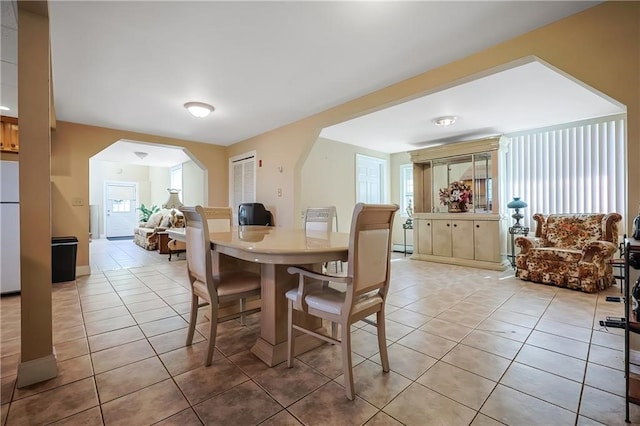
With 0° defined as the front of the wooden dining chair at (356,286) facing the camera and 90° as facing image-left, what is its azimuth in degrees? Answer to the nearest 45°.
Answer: approximately 135°

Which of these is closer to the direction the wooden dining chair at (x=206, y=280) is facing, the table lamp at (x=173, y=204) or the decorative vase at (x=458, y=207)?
the decorative vase

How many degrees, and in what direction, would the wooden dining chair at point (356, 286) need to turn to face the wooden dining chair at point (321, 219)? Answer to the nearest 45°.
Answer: approximately 45° to its right

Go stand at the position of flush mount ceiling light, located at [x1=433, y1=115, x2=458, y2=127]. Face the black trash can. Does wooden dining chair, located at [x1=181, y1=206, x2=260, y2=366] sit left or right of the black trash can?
left

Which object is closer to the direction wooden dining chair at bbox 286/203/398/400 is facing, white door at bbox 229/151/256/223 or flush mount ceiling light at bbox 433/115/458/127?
the white door

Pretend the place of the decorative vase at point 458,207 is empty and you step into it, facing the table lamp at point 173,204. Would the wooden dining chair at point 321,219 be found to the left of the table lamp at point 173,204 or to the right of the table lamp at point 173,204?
left

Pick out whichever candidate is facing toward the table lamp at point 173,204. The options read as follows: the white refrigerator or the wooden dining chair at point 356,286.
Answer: the wooden dining chair

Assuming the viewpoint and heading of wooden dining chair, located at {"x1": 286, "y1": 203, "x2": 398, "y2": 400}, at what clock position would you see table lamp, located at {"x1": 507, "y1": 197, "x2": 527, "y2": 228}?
The table lamp is roughly at 3 o'clock from the wooden dining chair.

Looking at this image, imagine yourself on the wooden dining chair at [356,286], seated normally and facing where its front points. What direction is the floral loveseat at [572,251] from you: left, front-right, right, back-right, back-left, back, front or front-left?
right
